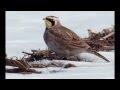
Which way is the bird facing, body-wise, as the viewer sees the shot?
to the viewer's left
